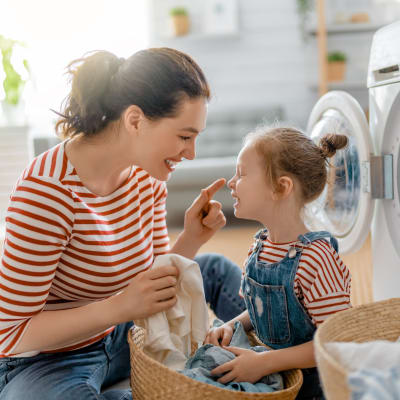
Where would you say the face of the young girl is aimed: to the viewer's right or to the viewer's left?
to the viewer's left

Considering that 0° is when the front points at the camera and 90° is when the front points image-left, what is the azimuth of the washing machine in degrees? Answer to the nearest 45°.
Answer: approximately 45°

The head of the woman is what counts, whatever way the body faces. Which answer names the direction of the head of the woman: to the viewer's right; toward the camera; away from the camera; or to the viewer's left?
to the viewer's right

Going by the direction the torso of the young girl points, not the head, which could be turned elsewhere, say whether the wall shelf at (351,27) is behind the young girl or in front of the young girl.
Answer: behind

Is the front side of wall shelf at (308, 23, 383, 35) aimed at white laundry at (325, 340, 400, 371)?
yes

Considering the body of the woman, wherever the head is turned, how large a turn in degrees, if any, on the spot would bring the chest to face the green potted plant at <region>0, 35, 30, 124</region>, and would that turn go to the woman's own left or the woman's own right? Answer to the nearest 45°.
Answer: approximately 135° to the woman's own left

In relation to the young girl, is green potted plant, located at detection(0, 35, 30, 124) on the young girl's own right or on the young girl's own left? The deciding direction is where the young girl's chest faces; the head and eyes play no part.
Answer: on the young girl's own right

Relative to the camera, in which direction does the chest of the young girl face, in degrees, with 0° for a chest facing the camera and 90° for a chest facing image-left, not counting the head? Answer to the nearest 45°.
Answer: approximately 45°
